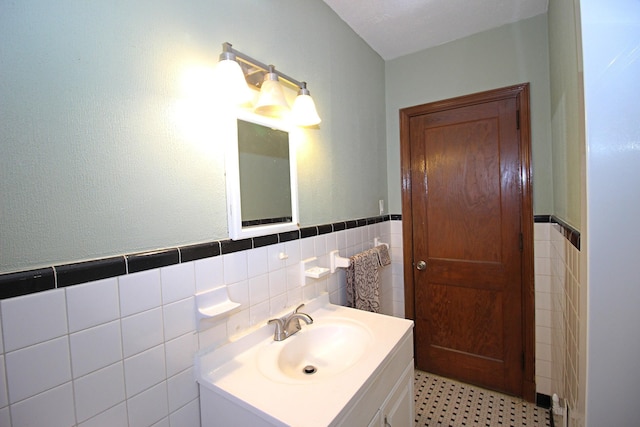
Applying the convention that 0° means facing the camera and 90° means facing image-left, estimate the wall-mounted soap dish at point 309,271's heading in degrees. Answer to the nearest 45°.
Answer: approximately 315°

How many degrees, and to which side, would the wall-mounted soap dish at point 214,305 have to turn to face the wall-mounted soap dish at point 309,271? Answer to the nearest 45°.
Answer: approximately 90° to its left

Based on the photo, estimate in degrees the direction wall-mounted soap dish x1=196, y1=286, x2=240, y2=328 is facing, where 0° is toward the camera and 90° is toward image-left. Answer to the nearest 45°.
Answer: approximately 315°

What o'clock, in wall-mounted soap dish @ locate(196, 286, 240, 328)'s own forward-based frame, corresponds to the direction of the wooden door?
The wooden door is roughly at 10 o'clock from the wall-mounted soap dish.
